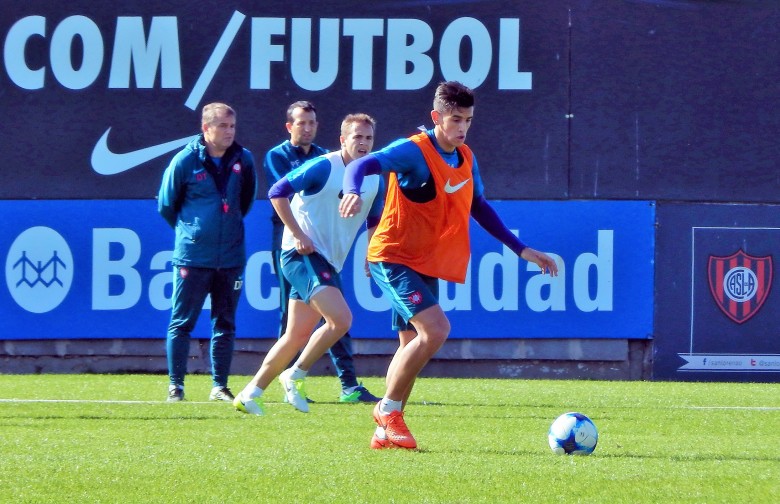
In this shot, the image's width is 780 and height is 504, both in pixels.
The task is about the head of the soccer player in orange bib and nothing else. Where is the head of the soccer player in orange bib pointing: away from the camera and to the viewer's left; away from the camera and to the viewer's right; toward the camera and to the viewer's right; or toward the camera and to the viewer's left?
toward the camera and to the viewer's right

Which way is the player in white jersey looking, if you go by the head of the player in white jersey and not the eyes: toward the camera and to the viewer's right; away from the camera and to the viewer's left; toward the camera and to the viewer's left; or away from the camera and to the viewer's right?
toward the camera and to the viewer's right

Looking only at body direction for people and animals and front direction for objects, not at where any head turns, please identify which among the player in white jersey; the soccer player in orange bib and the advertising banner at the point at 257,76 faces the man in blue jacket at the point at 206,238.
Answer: the advertising banner

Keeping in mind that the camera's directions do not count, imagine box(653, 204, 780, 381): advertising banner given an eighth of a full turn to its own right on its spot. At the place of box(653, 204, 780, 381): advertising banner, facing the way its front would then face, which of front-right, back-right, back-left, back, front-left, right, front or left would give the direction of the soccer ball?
front-left

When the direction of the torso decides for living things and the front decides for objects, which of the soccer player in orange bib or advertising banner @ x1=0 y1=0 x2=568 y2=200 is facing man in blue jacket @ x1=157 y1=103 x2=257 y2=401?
the advertising banner

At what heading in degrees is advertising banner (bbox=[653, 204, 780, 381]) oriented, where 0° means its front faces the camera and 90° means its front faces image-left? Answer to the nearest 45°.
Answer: approximately 0°

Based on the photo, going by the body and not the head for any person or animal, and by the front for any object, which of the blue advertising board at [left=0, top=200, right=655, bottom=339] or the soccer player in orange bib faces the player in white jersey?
the blue advertising board

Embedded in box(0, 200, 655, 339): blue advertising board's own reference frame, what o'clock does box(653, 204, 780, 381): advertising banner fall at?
The advertising banner is roughly at 9 o'clock from the blue advertising board.

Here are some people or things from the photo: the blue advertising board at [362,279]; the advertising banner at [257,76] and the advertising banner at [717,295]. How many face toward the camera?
3

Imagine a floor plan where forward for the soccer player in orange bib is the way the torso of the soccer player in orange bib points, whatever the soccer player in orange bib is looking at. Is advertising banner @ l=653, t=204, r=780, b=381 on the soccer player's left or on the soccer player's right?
on the soccer player's left

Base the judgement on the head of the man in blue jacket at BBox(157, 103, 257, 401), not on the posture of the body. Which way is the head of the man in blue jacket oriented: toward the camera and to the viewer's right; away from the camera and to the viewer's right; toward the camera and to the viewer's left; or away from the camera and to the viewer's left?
toward the camera and to the viewer's right
